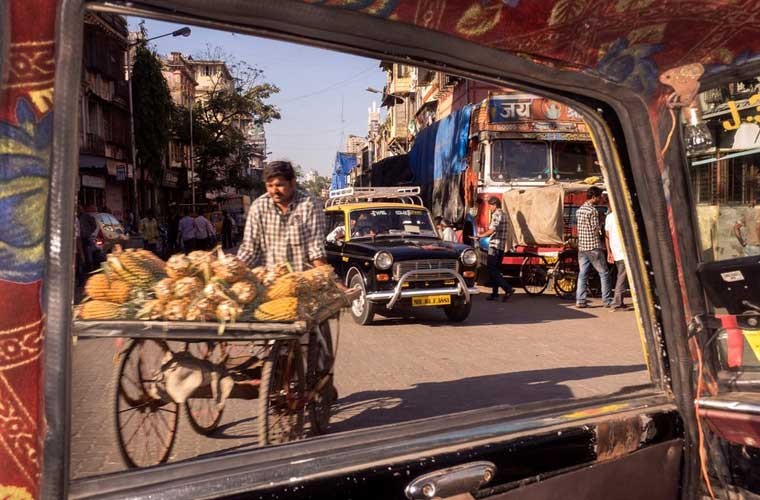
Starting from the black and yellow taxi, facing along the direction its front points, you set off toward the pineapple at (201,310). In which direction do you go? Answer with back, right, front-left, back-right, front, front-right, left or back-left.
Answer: front-right

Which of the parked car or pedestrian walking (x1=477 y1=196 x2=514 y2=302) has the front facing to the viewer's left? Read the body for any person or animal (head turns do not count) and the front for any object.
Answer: the pedestrian walking

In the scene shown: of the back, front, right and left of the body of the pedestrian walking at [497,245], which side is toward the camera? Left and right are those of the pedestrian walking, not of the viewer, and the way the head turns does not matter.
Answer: left

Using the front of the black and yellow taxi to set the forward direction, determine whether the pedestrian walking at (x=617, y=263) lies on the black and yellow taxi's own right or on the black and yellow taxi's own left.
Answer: on the black and yellow taxi's own left

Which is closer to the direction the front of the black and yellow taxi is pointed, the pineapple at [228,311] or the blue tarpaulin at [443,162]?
the pineapple

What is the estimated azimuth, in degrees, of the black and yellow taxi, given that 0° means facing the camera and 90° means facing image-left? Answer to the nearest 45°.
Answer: approximately 315°

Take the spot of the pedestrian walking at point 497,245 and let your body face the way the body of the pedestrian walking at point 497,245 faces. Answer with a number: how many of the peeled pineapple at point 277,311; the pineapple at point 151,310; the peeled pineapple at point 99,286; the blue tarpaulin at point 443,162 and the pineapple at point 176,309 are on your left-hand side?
4

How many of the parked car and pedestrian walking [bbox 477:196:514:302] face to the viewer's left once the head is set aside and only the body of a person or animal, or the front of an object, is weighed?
1

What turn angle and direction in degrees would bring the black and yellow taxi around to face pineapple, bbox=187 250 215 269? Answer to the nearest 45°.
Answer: approximately 45° to its right

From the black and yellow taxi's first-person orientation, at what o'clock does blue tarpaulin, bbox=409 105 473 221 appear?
The blue tarpaulin is roughly at 8 o'clock from the black and yellow taxi.
